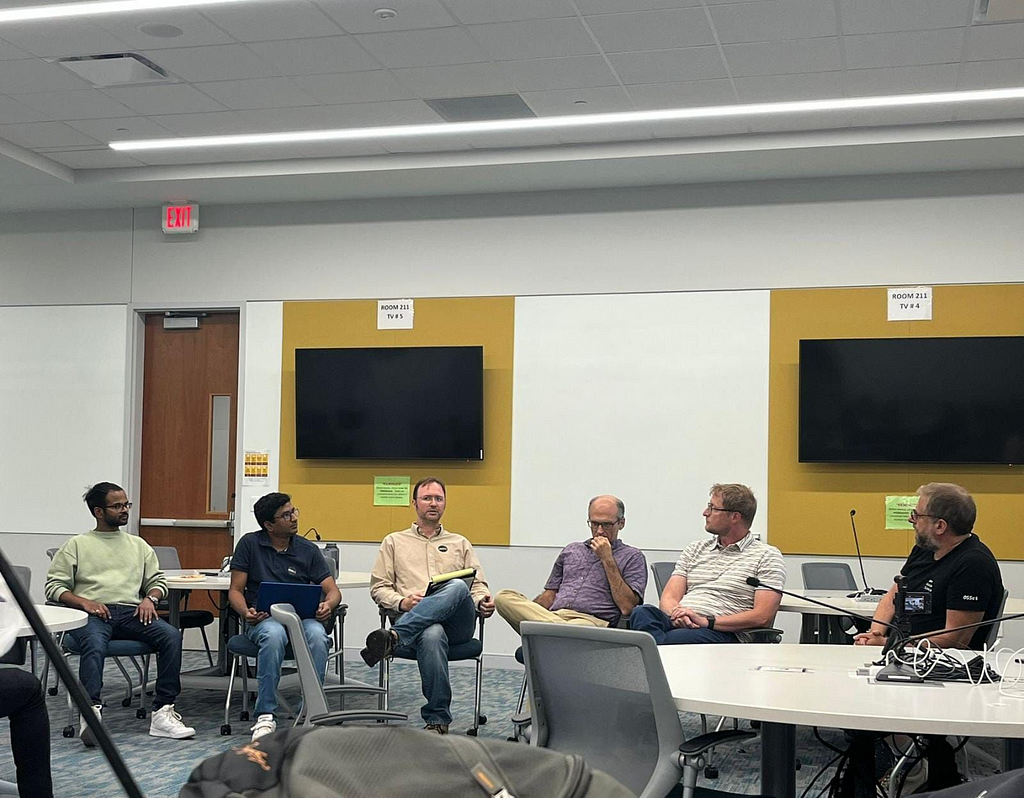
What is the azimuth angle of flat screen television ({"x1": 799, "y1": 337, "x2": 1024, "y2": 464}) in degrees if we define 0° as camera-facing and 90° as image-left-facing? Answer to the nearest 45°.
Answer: approximately 0°

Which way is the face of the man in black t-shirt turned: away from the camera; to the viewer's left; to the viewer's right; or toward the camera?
to the viewer's left

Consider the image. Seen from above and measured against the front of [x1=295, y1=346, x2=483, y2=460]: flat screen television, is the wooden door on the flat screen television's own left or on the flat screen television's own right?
on the flat screen television's own right

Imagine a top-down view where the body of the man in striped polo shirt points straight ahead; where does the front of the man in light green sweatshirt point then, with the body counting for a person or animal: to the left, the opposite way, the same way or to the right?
to the left

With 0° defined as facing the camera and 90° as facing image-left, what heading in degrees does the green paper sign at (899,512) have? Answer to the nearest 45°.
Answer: approximately 0°

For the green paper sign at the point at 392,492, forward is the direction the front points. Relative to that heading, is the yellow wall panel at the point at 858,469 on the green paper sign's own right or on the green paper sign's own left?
on the green paper sign's own left

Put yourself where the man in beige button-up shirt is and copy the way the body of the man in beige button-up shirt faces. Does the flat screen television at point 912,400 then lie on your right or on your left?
on your left

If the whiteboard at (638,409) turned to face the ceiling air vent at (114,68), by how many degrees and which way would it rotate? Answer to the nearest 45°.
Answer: approximately 45° to its right
